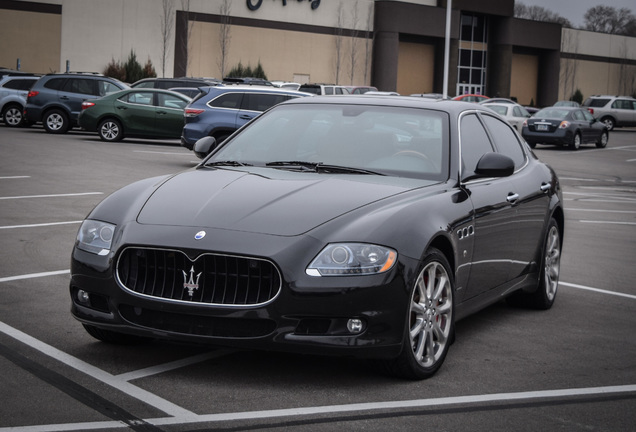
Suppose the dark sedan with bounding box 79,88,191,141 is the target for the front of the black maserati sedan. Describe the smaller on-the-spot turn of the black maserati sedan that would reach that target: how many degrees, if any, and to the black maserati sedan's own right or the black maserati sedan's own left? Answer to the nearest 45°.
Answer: approximately 135° to the black maserati sedan's own right

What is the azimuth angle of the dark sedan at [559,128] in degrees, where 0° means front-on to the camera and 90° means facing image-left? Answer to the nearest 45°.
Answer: approximately 225°

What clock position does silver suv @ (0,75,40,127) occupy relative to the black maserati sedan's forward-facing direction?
The silver suv is roughly at 4 o'clock from the black maserati sedan.

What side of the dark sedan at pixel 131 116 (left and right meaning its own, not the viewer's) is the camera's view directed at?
right

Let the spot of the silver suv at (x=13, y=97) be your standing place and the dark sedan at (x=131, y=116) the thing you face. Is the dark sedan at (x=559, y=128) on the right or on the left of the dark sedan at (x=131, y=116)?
left

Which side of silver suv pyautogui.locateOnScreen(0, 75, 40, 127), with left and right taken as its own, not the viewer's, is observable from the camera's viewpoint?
right

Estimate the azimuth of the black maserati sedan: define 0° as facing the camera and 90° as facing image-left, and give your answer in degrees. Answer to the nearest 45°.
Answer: approximately 45°

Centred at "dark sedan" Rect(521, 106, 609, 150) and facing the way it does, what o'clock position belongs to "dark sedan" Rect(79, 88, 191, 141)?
"dark sedan" Rect(79, 88, 191, 141) is roughly at 6 o'clock from "dark sedan" Rect(521, 106, 609, 150).
